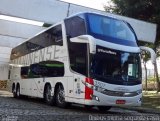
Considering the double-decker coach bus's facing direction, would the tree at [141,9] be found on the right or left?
on its left

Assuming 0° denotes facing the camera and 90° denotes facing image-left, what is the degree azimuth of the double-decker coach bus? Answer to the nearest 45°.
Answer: approximately 315°
